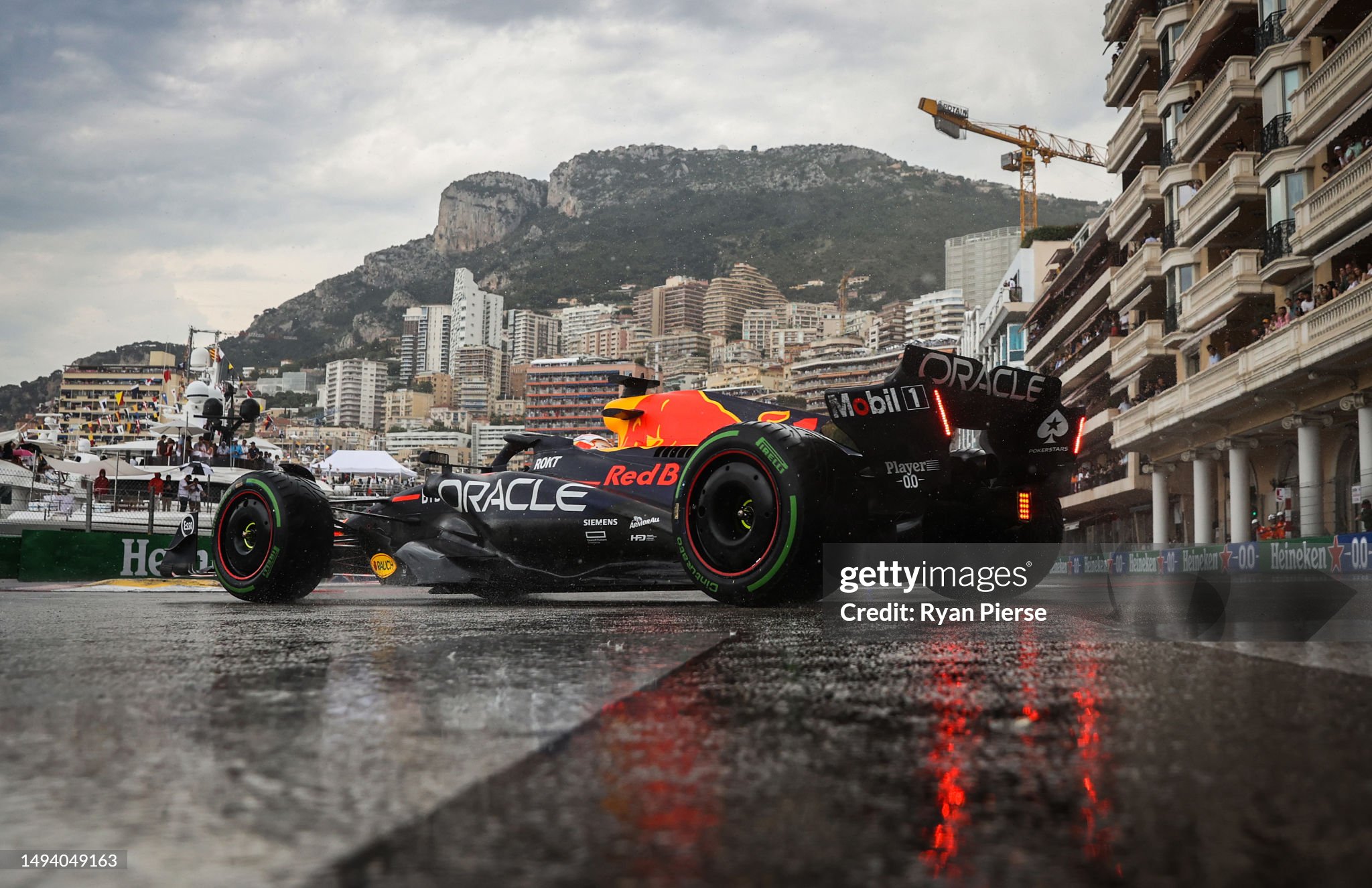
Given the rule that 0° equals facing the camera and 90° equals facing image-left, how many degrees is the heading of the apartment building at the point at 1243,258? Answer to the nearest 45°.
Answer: approximately 45°

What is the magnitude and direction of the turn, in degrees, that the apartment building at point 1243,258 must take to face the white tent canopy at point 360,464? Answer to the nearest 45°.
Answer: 0° — it already faces it

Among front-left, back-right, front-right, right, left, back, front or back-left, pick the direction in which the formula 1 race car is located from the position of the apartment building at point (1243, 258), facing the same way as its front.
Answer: front-left

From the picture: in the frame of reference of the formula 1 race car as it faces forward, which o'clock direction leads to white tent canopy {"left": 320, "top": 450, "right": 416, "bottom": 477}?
The white tent canopy is roughly at 1 o'clock from the formula 1 race car.

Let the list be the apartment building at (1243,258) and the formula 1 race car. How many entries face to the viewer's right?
0

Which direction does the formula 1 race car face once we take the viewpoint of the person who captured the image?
facing away from the viewer and to the left of the viewer

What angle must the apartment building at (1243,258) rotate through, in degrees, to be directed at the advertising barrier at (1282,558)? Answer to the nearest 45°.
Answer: approximately 45° to its left

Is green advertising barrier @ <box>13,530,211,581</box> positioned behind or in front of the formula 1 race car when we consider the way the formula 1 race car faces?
in front
